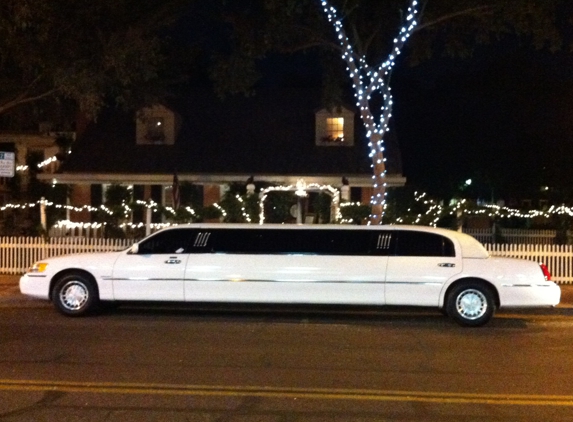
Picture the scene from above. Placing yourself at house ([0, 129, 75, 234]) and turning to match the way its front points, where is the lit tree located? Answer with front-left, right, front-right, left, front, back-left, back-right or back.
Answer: front-left

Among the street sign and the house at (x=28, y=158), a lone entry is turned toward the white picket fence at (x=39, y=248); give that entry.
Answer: the house

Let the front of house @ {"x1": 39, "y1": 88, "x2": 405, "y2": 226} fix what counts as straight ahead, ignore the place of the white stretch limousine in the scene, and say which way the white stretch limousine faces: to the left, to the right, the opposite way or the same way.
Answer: to the right

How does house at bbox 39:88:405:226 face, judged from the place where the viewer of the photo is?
facing the viewer

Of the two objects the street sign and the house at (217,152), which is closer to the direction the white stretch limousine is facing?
the street sign

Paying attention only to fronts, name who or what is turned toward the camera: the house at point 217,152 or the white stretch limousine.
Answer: the house

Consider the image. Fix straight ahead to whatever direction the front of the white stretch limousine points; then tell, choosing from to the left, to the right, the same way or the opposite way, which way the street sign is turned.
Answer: to the left

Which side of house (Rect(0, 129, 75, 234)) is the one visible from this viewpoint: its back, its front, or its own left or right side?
front

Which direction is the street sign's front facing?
toward the camera

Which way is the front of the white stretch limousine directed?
to the viewer's left

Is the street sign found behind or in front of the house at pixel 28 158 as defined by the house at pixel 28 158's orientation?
in front

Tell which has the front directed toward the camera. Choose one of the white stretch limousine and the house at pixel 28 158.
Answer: the house

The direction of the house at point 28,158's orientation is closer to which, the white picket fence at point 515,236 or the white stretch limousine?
the white stretch limousine
